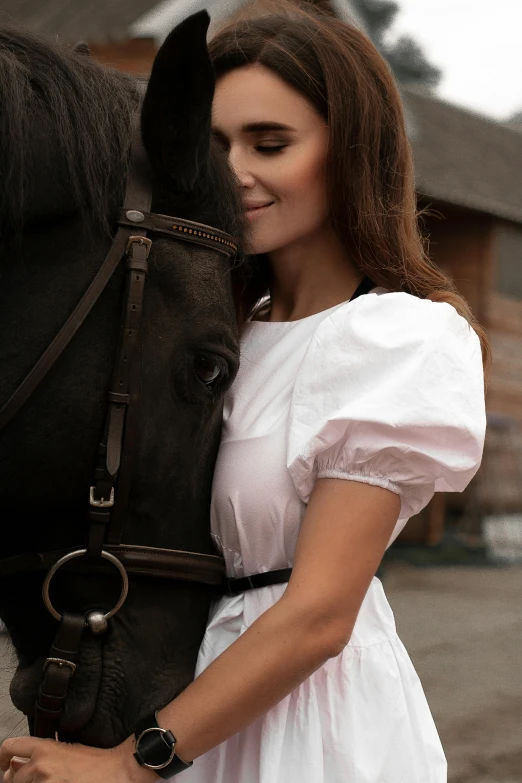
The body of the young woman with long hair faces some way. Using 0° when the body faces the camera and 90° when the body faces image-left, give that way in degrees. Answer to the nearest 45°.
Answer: approximately 45°

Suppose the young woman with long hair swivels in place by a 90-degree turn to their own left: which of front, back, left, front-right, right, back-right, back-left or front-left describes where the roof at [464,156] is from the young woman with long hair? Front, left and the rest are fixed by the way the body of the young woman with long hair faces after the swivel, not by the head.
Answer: back-left

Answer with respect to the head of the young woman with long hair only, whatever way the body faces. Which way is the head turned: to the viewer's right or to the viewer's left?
to the viewer's left

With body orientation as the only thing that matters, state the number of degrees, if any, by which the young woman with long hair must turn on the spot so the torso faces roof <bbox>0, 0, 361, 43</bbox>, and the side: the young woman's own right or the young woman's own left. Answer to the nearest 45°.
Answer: approximately 135° to the young woman's own right
